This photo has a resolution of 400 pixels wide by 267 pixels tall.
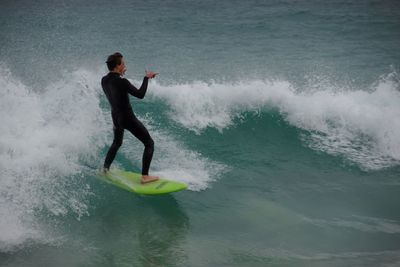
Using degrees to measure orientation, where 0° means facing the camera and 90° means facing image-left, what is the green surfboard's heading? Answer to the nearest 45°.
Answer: approximately 270°

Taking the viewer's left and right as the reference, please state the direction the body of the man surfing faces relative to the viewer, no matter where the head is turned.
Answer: facing away from the viewer and to the right of the viewer

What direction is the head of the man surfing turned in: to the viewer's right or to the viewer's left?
to the viewer's right
